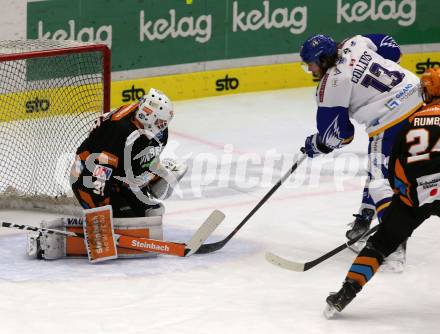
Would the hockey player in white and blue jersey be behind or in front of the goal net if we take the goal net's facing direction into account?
in front

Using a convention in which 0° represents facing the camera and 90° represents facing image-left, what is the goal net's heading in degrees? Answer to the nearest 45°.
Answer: approximately 315°
